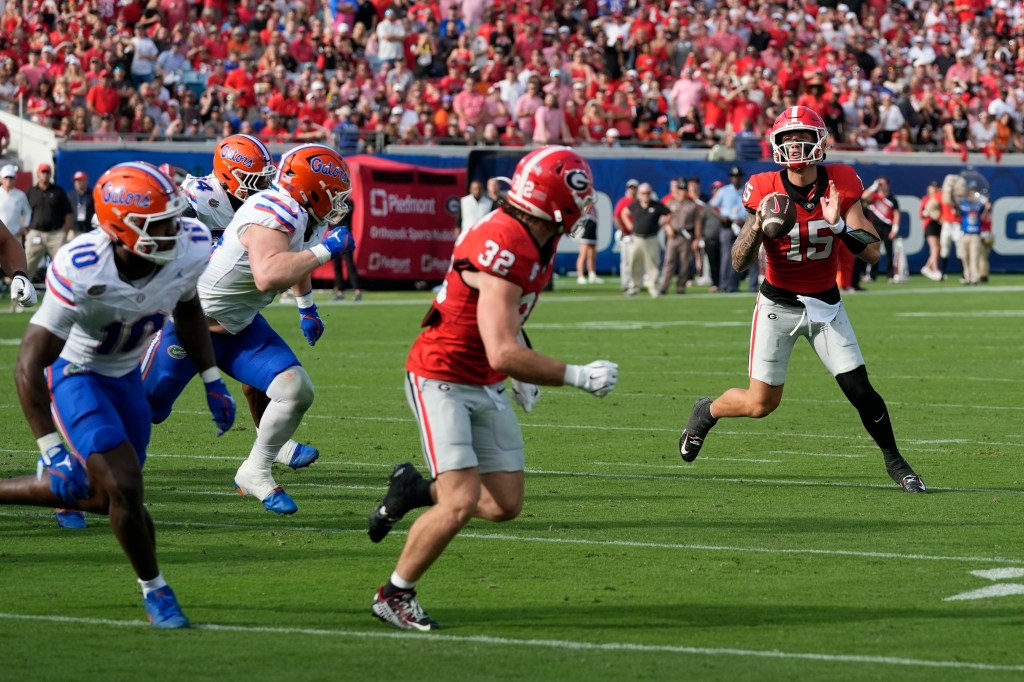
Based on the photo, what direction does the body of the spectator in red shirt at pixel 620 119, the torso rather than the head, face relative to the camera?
toward the camera

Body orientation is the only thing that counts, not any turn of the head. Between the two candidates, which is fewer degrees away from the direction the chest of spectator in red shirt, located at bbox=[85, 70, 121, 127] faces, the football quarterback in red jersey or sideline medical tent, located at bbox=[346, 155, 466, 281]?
the football quarterback in red jersey

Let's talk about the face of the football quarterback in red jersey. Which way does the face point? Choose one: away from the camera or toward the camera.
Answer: toward the camera

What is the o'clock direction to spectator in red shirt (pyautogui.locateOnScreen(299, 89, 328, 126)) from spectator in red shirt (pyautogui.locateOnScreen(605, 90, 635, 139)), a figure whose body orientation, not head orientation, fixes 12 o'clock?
spectator in red shirt (pyautogui.locateOnScreen(299, 89, 328, 126)) is roughly at 2 o'clock from spectator in red shirt (pyautogui.locateOnScreen(605, 90, 635, 139)).

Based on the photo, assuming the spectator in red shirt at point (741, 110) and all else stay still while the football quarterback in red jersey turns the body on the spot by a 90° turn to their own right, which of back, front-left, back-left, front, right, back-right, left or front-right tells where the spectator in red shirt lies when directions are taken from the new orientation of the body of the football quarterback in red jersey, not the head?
right

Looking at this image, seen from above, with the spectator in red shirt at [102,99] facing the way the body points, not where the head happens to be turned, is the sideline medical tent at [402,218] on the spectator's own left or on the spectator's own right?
on the spectator's own left

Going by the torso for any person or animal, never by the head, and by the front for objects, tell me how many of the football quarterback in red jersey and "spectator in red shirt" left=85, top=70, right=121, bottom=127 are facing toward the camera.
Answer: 2

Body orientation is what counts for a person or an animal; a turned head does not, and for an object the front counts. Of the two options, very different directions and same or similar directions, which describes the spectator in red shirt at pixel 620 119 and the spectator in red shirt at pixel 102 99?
same or similar directions

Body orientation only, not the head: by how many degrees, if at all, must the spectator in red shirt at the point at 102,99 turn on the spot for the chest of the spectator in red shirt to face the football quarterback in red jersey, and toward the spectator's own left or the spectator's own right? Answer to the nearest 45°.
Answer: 0° — they already face them

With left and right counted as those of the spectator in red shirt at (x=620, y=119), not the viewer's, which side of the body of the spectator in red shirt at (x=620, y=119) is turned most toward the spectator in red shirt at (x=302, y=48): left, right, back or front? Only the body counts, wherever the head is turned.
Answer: right

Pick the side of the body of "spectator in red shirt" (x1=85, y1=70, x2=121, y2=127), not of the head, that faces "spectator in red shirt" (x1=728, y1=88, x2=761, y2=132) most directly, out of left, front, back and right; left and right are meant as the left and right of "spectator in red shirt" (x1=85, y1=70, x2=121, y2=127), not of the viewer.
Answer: left

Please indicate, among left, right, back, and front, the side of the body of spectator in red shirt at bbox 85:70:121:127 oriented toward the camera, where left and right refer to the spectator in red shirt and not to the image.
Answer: front

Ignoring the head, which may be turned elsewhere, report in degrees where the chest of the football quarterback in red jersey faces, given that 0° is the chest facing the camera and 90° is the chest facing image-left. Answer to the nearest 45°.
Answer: approximately 0°

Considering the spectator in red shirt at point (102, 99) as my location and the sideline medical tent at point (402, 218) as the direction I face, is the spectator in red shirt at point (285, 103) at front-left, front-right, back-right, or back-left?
front-left

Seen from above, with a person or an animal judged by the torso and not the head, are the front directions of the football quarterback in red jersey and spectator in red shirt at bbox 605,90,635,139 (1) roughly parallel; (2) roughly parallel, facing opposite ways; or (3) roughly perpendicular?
roughly parallel
